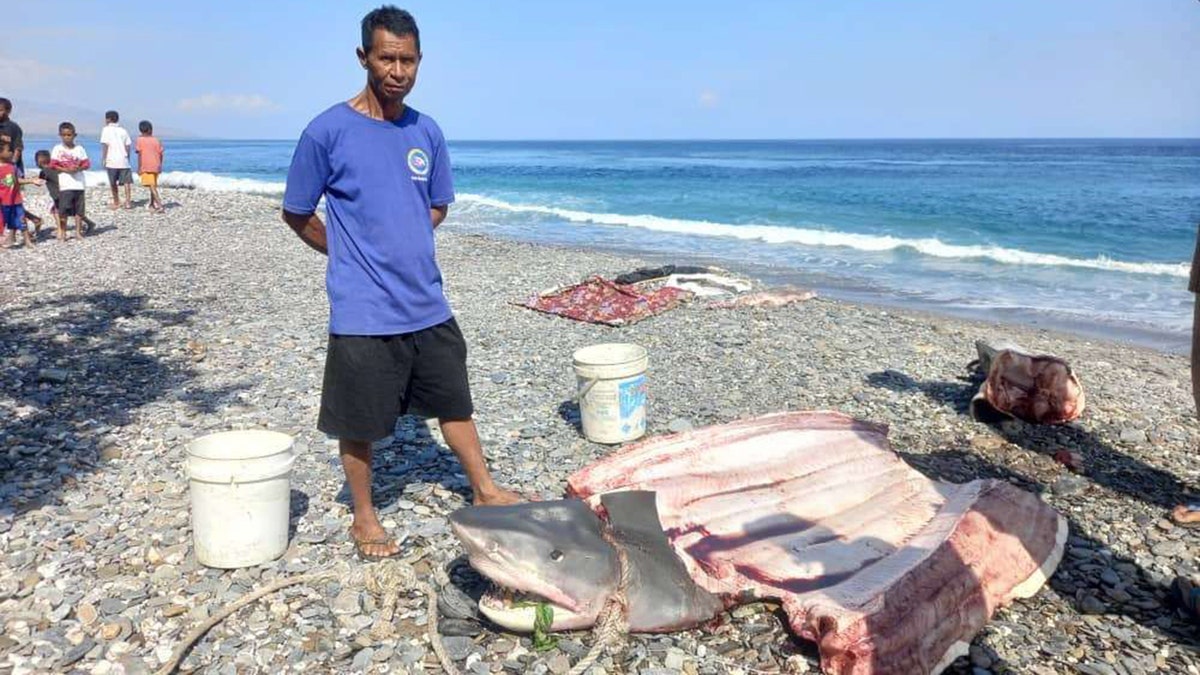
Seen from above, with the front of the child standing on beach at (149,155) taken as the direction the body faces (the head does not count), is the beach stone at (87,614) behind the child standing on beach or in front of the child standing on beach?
behind

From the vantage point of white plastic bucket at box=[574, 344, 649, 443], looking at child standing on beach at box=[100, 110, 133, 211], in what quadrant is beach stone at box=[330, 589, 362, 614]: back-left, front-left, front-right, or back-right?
back-left

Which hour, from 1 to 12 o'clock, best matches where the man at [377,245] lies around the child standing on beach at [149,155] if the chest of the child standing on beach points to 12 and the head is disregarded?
The man is roughly at 6 o'clock from the child standing on beach.

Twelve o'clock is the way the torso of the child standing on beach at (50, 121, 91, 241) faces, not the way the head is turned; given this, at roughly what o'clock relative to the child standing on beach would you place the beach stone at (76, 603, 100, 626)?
The beach stone is roughly at 12 o'clock from the child standing on beach.

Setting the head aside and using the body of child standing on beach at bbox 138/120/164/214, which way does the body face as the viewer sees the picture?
away from the camera

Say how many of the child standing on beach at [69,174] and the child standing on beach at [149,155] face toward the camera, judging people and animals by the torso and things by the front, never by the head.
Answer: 1

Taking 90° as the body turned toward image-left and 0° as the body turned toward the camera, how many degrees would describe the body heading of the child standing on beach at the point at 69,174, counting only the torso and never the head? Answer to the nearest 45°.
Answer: approximately 0°

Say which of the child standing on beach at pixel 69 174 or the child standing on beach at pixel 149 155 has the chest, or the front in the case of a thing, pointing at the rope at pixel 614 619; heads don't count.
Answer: the child standing on beach at pixel 69 174

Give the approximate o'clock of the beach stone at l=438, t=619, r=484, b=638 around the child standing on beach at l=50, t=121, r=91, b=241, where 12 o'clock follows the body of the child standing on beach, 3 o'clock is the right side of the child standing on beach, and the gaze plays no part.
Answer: The beach stone is roughly at 12 o'clock from the child standing on beach.

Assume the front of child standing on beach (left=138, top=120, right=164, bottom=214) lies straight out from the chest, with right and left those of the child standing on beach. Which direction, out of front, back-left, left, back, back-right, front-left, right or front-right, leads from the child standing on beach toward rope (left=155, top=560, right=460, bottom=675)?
back

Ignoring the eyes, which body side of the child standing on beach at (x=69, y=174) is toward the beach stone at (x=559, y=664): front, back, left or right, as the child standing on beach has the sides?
front

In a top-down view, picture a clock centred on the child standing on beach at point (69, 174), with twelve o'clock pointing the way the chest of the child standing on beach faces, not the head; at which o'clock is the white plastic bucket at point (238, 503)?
The white plastic bucket is roughly at 12 o'clock from the child standing on beach.

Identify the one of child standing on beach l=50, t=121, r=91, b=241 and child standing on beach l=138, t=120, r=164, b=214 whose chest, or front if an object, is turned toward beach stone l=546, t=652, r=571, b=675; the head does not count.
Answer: child standing on beach l=50, t=121, r=91, b=241

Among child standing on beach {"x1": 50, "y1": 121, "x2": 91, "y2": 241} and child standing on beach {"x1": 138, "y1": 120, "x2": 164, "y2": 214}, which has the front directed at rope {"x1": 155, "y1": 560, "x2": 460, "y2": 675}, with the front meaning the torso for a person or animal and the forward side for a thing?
child standing on beach {"x1": 50, "y1": 121, "x2": 91, "y2": 241}

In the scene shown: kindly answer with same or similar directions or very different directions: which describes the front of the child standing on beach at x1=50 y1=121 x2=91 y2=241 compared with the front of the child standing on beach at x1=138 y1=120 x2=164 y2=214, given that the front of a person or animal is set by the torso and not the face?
very different directions
